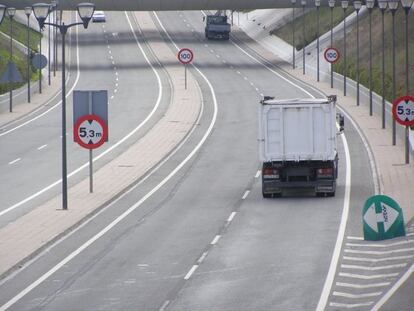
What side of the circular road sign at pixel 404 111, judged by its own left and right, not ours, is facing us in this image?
front

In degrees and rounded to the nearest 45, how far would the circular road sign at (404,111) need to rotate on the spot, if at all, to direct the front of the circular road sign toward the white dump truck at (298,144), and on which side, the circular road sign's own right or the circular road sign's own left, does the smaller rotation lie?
approximately 45° to the circular road sign's own right

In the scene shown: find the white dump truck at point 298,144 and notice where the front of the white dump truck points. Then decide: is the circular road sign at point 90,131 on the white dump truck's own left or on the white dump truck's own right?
on the white dump truck's own left

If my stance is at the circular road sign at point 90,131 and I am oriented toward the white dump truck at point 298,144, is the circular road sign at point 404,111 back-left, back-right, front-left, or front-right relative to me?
front-left

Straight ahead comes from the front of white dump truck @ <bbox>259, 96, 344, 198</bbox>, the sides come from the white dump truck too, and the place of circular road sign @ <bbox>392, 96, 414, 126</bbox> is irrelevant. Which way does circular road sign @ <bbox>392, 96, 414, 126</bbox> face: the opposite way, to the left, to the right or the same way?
the opposite way

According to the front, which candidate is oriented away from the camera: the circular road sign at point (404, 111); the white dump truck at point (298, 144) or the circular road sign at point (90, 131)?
the white dump truck

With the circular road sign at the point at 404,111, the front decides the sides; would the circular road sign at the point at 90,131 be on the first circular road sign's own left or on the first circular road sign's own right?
on the first circular road sign's own right

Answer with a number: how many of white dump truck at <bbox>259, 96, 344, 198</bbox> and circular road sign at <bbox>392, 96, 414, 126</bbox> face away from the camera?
1

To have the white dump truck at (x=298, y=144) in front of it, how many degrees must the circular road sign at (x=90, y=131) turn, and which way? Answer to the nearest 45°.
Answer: approximately 90° to its left

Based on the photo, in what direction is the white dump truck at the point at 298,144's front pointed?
away from the camera

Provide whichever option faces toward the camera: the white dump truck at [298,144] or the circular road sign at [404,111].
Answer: the circular road sign

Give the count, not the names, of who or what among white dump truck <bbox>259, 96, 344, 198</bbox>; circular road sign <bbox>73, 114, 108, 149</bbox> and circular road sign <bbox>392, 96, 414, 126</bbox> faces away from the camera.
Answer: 1

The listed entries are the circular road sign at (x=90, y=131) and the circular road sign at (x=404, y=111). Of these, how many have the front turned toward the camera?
2

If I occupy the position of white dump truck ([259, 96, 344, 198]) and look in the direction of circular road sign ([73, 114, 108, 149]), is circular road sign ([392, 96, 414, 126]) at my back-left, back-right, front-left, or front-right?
back-right
